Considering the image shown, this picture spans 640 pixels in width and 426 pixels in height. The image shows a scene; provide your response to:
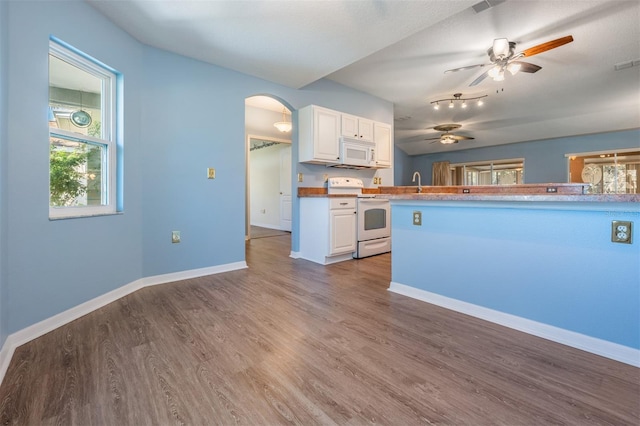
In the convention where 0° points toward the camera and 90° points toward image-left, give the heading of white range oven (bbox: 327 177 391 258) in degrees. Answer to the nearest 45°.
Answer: approximately 315°

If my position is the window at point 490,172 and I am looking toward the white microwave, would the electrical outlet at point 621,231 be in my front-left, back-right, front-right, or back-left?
front-left

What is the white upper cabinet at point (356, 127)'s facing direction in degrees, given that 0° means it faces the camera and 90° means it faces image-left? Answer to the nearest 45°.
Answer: approximately 315°

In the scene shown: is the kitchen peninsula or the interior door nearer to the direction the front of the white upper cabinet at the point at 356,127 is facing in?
the kitchen peninsula

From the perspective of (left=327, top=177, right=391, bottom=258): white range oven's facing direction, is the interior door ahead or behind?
behind

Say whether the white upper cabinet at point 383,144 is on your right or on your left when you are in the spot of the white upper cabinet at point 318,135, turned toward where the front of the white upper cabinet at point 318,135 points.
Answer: on your left

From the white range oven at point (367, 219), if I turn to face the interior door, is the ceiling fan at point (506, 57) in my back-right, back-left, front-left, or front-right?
back-right

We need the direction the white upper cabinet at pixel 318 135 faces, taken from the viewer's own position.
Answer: facing the viewer and to the right of the viewer

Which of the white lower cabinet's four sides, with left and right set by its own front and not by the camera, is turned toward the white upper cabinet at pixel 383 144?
left
